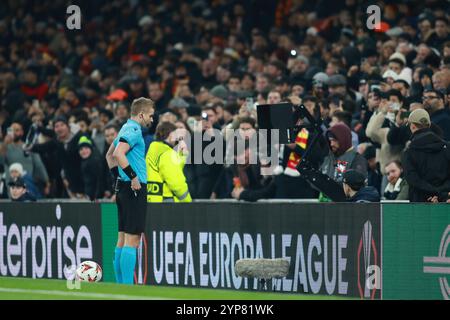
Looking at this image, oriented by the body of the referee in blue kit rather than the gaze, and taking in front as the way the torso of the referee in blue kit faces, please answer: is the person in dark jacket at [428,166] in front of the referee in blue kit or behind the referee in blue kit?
in front

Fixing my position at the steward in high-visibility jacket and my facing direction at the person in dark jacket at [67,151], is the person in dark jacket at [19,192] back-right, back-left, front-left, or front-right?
front-left

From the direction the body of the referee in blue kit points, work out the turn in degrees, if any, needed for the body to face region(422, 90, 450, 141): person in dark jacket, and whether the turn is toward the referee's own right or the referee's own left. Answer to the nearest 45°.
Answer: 0° — they already face them

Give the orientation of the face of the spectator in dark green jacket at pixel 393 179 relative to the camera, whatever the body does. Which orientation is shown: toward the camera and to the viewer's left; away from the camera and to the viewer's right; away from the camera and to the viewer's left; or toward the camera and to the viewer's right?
toward the camera and to the viewer's left

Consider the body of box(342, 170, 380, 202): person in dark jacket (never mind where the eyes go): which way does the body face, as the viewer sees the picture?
to the viewer's left

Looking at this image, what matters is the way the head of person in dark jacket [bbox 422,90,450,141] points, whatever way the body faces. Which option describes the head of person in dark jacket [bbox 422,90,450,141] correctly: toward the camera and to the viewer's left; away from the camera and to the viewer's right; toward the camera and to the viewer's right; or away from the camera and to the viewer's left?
toward the camera and to the viewer's left

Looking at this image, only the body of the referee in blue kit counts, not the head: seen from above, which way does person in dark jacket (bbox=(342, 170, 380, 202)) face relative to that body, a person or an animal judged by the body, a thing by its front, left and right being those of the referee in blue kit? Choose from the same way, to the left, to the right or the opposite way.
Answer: the opposite way

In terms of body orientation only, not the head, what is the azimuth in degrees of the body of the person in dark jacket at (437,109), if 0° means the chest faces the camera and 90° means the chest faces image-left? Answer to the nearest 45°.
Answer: approximately 45°

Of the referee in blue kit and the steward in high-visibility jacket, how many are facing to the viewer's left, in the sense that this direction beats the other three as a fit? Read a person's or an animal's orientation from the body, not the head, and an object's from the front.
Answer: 0

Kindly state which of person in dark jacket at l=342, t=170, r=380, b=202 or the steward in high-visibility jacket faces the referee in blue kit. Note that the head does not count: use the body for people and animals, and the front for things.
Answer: the person in dark jacket
